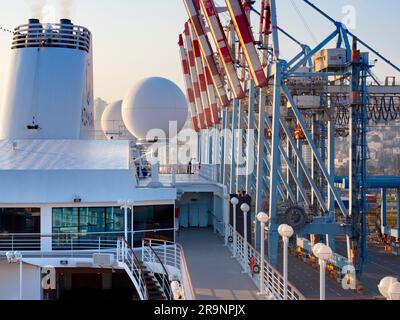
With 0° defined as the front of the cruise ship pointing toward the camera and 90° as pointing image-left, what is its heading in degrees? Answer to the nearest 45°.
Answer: approximately 180°
